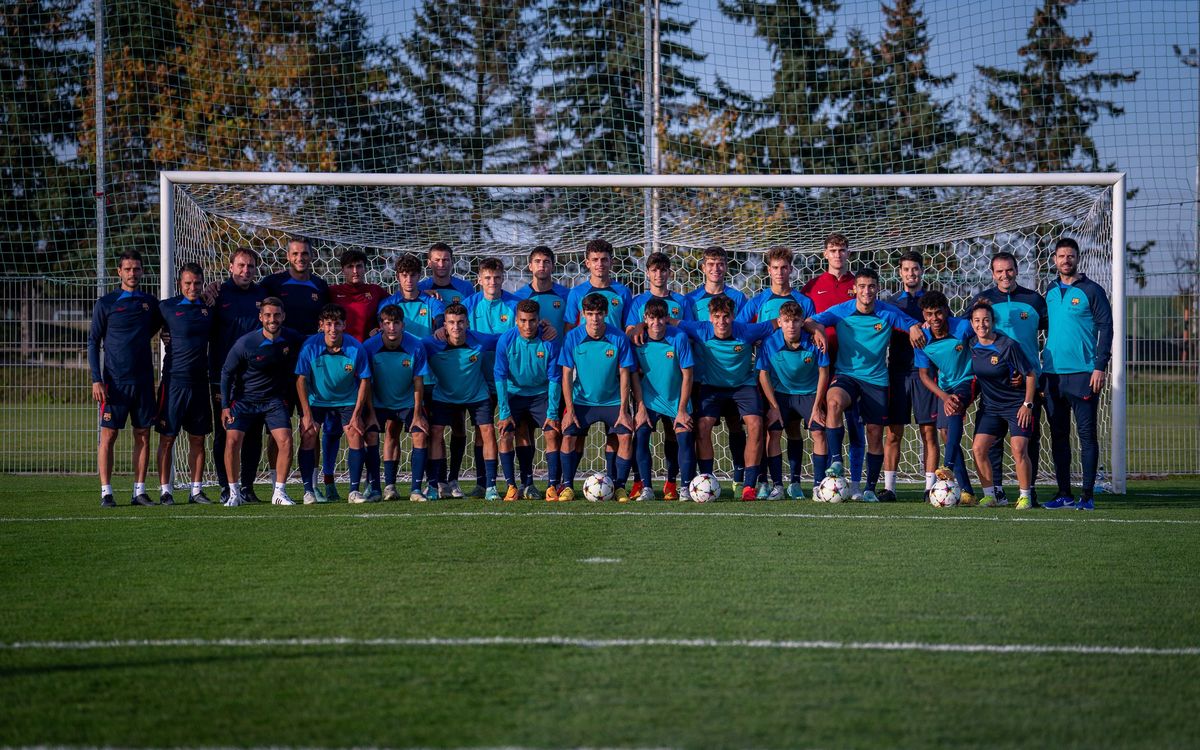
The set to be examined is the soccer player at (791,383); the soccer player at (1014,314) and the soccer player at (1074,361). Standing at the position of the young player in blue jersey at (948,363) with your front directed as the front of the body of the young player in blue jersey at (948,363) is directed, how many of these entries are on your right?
1

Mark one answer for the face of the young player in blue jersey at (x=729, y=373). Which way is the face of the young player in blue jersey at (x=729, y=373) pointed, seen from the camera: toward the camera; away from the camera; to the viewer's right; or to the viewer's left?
toward the camera

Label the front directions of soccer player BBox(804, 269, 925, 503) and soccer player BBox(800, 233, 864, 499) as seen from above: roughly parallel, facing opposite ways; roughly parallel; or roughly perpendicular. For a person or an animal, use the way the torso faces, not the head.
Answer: roughly parallel

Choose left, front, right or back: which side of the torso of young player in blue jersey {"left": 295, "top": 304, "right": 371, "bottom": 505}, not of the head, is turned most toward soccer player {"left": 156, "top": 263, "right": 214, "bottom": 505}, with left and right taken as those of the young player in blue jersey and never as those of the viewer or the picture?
right

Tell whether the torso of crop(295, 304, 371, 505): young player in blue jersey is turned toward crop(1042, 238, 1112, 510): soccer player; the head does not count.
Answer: no

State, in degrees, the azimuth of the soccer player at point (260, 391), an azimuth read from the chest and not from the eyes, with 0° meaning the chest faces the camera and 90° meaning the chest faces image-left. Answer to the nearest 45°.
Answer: approximately 0°

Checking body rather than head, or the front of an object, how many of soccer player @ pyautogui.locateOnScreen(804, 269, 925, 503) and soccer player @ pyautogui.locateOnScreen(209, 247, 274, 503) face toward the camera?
2

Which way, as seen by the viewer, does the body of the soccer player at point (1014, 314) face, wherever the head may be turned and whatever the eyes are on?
toward the camera

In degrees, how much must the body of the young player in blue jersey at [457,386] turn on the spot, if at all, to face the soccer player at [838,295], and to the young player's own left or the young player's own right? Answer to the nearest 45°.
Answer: approximately 90° to the young player's own left

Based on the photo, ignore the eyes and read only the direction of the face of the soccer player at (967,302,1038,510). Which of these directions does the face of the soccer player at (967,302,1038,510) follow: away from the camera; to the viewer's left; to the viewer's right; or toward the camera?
toward the camera

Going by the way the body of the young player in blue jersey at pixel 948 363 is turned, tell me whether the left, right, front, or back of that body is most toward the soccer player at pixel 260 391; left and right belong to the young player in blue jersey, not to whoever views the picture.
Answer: right

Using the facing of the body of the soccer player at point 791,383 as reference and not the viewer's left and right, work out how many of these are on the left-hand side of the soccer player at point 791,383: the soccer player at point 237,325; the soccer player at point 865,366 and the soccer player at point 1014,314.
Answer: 2

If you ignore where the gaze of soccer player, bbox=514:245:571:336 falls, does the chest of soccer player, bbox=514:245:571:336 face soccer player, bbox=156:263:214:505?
no

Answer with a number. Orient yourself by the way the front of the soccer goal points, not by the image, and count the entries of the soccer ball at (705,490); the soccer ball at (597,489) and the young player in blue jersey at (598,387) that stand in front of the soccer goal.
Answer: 3

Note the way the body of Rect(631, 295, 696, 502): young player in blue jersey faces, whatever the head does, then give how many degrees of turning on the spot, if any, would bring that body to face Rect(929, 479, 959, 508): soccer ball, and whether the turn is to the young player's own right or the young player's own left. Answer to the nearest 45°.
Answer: approximately 90° to the young player's own left

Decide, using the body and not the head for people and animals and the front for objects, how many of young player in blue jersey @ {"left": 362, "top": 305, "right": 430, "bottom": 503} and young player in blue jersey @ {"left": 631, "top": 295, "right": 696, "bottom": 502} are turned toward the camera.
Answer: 2

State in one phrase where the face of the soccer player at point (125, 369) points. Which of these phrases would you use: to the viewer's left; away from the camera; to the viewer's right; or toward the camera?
toward the camera
